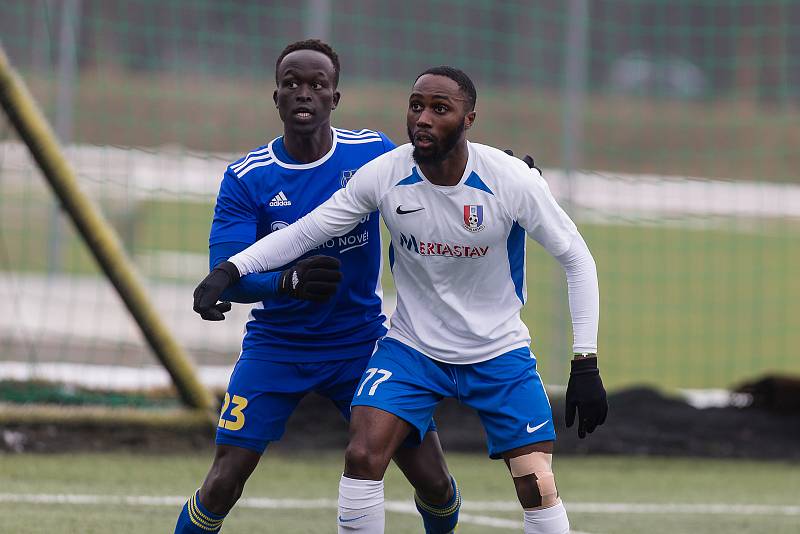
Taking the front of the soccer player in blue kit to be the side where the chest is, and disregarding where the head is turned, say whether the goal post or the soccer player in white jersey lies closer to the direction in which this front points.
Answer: the soccer player in white jersey

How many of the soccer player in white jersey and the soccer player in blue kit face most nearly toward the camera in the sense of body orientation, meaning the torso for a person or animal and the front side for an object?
2

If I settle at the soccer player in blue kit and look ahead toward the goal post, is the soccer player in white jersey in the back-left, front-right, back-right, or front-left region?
back-right

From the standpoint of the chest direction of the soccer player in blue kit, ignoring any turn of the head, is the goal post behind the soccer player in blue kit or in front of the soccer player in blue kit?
behind

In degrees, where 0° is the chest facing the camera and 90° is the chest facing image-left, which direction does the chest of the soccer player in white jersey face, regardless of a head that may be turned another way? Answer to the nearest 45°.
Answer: approximately 0°

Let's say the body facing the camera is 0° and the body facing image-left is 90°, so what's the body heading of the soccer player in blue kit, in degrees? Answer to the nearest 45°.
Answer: approximately 0°

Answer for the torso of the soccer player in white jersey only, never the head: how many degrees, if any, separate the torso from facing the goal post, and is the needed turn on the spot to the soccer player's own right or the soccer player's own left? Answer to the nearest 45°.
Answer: approximately 135° to the soccer player's own right
